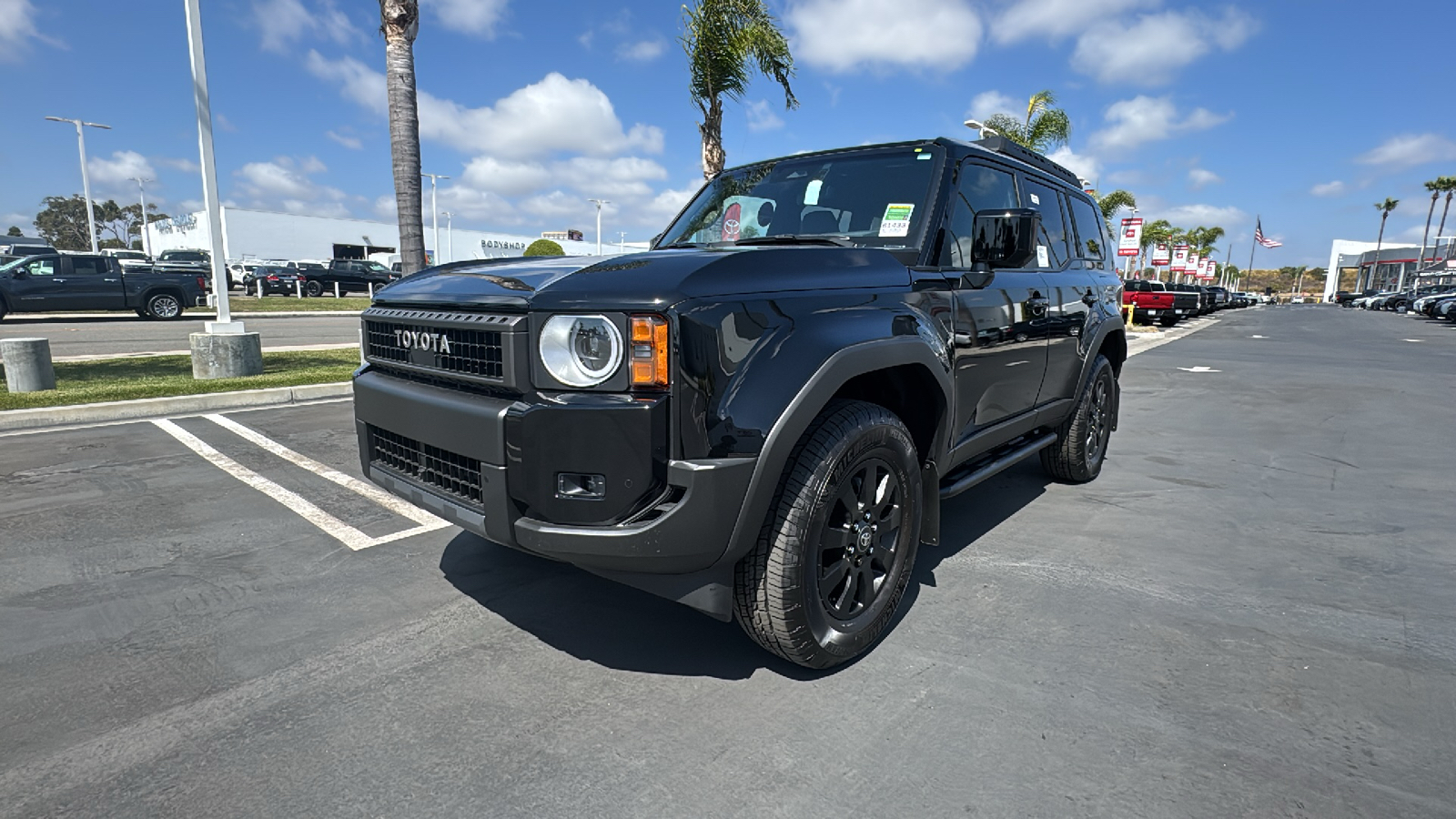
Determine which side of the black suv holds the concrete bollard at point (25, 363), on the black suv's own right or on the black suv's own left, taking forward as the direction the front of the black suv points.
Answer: on the black suv's own right

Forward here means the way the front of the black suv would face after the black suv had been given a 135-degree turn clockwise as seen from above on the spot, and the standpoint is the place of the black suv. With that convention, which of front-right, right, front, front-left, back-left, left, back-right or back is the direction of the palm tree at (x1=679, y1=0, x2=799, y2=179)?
front

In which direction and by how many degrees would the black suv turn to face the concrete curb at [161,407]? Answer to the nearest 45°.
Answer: approximately 90° to its right

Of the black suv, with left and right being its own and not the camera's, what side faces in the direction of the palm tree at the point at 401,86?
right

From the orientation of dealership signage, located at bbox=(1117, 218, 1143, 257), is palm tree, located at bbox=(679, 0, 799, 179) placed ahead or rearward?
ahead

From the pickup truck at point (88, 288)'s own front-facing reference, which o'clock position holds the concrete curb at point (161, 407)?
The concrete curb is roughly at 9 o'clock from the pickup truck.

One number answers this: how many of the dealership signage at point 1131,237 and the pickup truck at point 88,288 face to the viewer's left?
1

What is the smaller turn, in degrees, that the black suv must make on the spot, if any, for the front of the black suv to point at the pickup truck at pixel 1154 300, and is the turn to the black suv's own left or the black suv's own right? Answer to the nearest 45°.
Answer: approximately 180°

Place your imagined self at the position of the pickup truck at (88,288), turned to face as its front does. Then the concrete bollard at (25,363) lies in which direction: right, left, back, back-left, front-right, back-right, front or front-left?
left

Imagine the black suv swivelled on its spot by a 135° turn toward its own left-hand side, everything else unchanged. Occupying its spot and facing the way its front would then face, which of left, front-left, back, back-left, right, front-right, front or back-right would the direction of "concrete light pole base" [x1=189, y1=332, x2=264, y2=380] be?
back-left

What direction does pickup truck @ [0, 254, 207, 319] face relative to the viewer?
to the viewer's left
